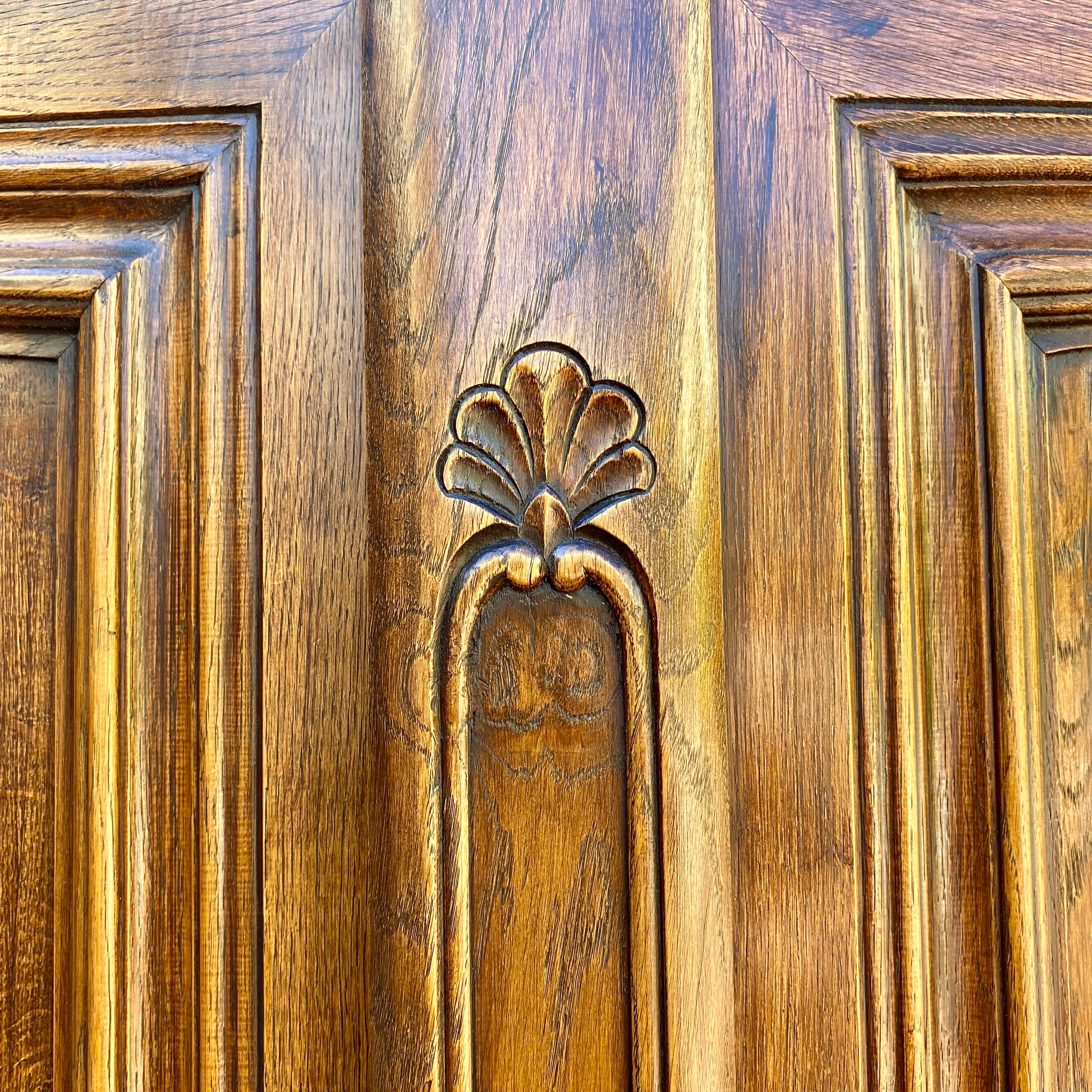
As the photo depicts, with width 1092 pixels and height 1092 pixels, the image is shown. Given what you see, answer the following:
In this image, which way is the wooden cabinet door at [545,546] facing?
toward the camera
